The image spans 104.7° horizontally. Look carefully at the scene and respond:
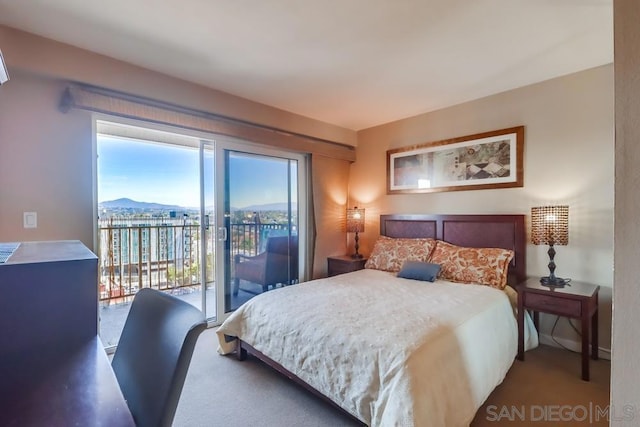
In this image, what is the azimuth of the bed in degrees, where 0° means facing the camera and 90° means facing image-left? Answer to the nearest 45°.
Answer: approximately 45°

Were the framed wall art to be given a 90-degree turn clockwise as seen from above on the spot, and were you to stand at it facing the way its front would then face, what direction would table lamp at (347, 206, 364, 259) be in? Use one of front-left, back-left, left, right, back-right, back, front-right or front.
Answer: front-left

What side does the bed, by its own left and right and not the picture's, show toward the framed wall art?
back

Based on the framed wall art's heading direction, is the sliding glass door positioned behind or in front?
in front

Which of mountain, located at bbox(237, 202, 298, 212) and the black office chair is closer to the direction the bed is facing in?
the black office chair

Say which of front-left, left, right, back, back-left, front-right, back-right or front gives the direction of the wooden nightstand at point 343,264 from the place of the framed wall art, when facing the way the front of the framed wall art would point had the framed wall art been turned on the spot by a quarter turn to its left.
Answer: back-right

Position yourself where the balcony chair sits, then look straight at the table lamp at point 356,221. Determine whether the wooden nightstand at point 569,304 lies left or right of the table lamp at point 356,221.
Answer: right

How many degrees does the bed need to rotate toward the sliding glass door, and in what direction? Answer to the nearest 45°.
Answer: approximately 90° to its right

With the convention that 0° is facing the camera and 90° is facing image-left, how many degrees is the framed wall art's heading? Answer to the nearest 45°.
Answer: approximately 45°

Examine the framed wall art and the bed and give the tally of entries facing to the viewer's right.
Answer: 0

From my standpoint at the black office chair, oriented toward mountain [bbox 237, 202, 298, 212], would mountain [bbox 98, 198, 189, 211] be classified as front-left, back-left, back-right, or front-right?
front-left

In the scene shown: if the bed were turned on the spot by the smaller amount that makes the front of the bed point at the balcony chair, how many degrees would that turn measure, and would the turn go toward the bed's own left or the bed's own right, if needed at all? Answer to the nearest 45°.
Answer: approximately 90° to the bed's own right

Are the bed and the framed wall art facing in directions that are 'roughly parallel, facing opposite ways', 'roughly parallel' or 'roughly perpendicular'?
roughly parallel
